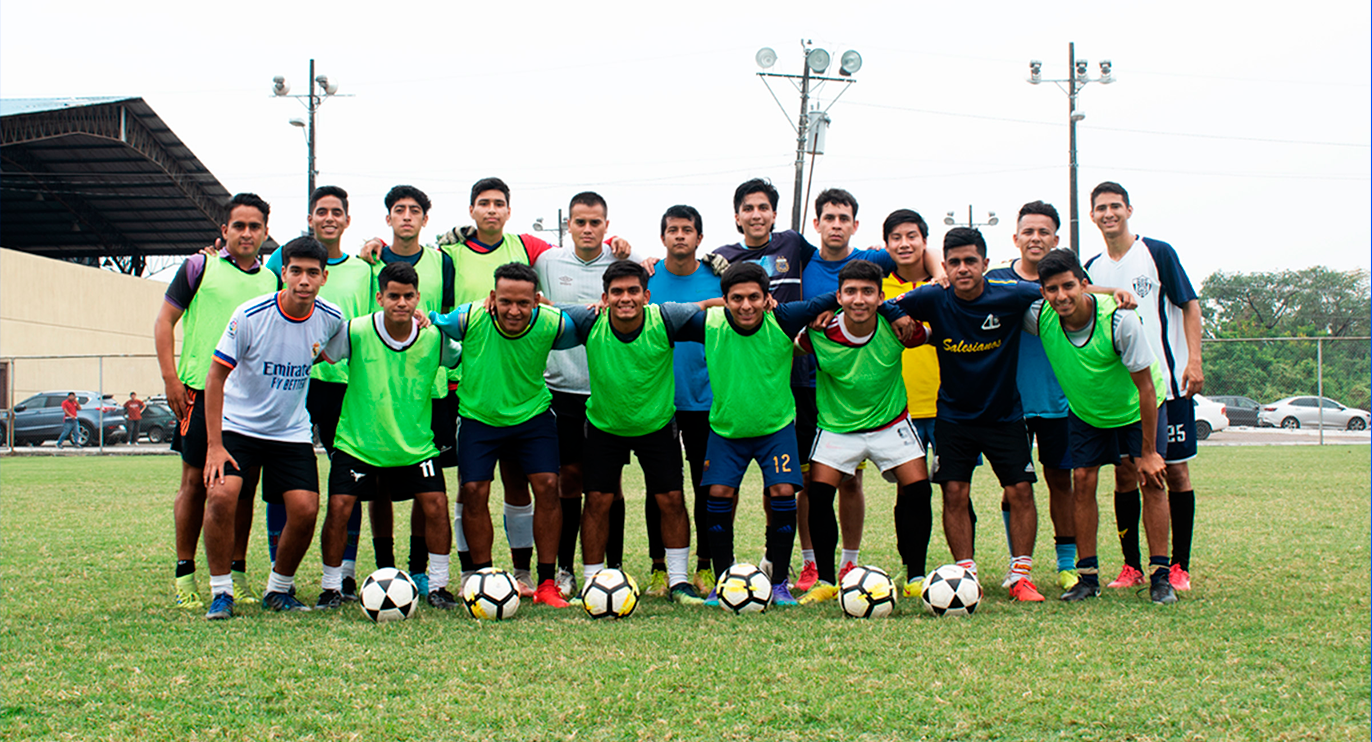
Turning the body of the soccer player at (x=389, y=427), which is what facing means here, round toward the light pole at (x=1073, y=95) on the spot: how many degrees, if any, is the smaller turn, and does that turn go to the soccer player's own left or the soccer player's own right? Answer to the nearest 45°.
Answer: approximately 135° to the soccer player's own left

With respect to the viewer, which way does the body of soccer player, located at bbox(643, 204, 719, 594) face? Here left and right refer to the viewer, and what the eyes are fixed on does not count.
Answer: facing the viewer

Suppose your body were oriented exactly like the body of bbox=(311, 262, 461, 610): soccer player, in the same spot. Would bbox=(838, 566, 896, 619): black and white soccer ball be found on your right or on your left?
on your left

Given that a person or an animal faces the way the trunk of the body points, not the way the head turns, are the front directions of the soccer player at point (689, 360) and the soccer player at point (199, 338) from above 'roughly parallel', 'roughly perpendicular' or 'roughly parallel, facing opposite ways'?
roughly parallel

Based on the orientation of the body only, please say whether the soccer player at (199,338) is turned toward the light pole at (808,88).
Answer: no

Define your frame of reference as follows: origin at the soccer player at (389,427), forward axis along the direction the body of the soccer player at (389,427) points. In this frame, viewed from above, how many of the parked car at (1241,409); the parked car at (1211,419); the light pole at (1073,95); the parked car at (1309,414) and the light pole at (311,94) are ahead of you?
0

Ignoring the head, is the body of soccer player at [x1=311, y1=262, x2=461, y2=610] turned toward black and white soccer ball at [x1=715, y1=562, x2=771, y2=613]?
no

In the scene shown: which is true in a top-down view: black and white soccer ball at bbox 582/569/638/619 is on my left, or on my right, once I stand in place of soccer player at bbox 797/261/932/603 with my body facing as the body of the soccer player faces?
on my right

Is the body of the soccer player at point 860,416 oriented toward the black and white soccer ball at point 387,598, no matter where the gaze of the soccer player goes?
no

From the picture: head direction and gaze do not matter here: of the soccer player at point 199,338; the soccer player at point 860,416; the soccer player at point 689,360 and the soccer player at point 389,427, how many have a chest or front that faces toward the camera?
4

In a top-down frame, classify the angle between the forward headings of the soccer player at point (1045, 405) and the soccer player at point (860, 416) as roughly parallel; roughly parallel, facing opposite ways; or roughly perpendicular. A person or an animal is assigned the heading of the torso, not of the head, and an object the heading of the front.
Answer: roughly parallel

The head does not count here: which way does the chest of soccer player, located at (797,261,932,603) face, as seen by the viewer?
toward the camera

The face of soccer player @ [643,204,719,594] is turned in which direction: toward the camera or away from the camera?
toward the camera

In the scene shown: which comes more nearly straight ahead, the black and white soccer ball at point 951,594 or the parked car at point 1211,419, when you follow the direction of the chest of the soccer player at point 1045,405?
the black and white soccer ball

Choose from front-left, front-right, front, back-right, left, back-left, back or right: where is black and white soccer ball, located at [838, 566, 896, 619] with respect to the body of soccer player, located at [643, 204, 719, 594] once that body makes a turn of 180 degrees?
back-right

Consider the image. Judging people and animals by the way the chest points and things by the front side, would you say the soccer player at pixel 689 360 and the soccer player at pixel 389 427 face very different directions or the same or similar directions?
same or similar directions

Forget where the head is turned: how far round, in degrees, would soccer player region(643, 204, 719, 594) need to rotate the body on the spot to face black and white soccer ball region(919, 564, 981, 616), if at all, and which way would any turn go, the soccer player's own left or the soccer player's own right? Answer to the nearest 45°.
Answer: approximately 45° to the soccer player's own left
